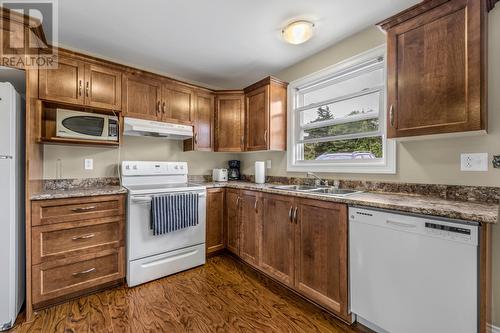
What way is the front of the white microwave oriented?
toward the camera

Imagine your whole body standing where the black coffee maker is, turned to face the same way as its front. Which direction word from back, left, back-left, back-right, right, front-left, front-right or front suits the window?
front-left

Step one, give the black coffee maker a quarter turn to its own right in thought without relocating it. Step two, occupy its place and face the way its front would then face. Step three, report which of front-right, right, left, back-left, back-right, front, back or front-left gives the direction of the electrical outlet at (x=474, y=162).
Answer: back-left

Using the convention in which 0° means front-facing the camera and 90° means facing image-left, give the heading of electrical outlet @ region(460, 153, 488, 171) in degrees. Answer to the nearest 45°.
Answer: approximately 0°

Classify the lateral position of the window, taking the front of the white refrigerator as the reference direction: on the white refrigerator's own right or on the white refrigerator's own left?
on the white refrigerator's own left

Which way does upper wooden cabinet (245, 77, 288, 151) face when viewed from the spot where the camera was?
facing the viewer and to the left of the viewer

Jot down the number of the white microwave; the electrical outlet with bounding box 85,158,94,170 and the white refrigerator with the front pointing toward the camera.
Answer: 3

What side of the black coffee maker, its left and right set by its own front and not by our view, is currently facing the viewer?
front

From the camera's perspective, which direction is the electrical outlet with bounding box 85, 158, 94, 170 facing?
toward the camera

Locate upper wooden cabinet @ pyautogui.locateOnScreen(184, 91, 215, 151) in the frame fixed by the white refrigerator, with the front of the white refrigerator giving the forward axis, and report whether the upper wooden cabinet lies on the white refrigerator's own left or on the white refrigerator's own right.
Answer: on the white refrigerator's own left

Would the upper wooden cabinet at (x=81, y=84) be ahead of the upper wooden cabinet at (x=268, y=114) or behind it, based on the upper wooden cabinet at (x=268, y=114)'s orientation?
ahead

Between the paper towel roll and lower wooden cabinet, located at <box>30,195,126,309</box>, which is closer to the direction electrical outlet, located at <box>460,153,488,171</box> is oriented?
the lower wooden cabinet

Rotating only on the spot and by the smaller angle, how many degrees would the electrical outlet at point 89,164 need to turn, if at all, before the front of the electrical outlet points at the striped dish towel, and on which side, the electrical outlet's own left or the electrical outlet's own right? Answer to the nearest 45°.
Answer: approximately 45° to the electrical outlet's own left
